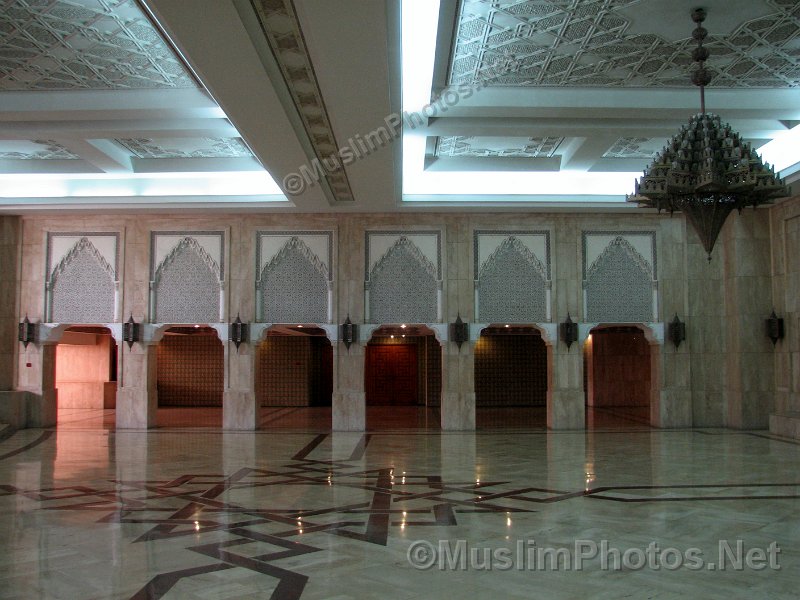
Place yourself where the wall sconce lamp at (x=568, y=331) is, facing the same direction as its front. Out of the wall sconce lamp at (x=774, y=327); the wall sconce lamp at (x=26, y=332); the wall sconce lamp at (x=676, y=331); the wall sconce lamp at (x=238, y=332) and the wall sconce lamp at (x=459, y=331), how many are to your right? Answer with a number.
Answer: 3

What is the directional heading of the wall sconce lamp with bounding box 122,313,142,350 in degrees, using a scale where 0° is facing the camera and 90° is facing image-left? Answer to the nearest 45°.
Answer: approximately 0°

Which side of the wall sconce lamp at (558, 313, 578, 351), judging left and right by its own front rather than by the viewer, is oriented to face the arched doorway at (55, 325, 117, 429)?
right

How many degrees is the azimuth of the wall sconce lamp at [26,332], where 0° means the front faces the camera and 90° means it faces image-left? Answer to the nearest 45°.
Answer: approximately 0°

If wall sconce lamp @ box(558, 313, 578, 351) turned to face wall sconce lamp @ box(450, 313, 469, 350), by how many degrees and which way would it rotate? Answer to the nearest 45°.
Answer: approximately 90° to its right

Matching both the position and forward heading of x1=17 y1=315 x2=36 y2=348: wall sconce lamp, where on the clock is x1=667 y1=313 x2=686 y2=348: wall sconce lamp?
x1=667 y1=313 x2=686 y2=348: wall sconce lamp is roughly at 10 o'clock from x1=17 y1=315 x2=36 y2=348: wall sconce lamp.

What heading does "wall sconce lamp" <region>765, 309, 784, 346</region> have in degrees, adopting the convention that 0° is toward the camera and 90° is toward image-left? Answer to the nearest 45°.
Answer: approximately 45°

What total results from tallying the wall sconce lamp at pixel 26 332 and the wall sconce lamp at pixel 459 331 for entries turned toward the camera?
2

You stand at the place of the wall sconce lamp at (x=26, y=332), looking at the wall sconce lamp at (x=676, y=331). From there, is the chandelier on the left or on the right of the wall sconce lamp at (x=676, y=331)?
right

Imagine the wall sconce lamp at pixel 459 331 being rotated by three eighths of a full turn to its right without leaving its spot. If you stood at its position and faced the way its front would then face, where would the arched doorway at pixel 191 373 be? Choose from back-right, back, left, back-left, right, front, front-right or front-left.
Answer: front

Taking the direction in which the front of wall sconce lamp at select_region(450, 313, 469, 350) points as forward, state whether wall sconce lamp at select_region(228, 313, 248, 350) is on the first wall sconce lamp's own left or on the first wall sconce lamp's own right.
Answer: on the first wall sconce lamp's own right

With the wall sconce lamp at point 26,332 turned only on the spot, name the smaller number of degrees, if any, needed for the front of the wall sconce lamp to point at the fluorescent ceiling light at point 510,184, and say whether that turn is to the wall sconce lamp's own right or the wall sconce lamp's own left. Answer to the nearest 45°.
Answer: approximately 45° to the wall sconce lamp's own left
